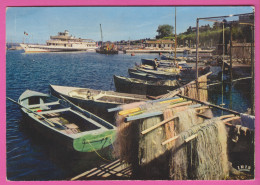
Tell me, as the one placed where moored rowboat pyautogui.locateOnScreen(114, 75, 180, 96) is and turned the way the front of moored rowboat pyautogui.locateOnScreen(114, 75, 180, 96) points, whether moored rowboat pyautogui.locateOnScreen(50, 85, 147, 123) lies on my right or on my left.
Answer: on my left

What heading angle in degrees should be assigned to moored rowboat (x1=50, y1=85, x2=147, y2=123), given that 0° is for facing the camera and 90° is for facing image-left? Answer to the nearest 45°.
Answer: approximately 135°

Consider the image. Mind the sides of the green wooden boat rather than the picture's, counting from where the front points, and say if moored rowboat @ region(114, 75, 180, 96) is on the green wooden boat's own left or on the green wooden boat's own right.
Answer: on the green wooden boat's own right

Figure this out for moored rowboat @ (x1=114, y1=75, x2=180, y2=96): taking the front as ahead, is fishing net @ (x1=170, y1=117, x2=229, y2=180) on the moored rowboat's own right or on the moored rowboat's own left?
on the moored rowboat's own left

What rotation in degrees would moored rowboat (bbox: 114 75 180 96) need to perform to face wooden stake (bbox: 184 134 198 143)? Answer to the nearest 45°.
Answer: approximately 90° to its left

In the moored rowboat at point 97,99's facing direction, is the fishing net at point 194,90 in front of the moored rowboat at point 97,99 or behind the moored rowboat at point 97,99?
behind

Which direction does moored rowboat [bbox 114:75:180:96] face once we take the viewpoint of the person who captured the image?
facing to the left of the viewer

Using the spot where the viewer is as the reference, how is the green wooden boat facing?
facing away from the viewer and to the left of the viewer
